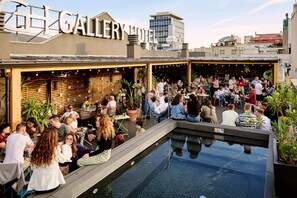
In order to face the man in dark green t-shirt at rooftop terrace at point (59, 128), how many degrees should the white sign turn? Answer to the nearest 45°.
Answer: approximately 45° to its right

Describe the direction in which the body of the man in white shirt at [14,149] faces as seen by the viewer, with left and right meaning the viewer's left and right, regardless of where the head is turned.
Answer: facing away from the viewer and to the right of the viewer

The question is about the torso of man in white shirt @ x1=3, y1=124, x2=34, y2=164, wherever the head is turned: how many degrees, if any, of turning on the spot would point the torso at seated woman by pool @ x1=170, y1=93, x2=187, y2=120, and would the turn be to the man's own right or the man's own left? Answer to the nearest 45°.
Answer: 0° — they already face them

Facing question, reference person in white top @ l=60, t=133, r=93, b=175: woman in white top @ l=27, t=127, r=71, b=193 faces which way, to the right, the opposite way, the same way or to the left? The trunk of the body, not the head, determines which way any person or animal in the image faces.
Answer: the opposite way

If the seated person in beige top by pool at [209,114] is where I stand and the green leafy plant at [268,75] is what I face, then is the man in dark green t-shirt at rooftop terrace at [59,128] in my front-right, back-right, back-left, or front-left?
back-left

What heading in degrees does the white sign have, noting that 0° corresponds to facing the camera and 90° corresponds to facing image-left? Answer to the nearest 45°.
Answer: approximately 315°
